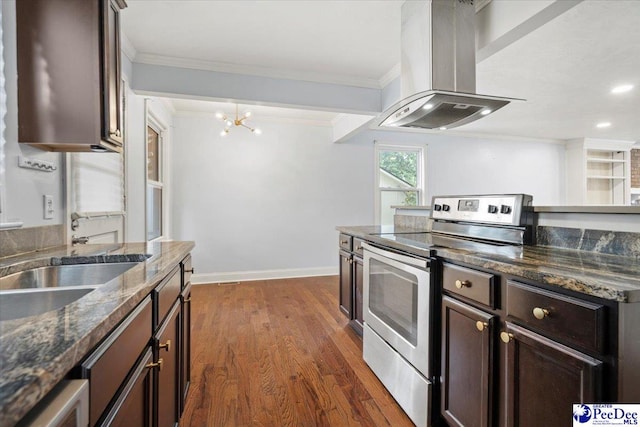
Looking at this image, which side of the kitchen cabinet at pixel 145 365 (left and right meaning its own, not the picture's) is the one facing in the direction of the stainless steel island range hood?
front

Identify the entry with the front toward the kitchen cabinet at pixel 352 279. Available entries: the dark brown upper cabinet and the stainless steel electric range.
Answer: the dark brown upper cabinet

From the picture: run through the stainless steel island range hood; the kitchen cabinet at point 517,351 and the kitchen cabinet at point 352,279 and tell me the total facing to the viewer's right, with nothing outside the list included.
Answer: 0

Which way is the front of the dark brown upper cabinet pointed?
to the viewer's right

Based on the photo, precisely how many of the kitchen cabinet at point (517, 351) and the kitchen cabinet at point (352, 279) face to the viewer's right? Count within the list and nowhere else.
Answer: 0

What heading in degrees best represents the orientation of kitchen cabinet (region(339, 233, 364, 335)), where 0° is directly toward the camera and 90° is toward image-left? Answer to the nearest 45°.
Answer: approximately 45°

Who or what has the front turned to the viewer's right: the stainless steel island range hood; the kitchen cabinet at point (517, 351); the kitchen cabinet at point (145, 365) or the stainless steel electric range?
the kitchen cabinet at point (145, 365)

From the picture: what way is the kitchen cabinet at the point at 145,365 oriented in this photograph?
to the viewer's right

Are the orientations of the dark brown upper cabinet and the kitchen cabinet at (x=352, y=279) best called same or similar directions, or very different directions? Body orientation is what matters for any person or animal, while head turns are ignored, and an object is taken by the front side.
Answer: very different directions

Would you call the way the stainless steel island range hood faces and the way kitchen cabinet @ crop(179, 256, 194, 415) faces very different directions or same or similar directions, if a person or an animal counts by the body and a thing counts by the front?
very different directions

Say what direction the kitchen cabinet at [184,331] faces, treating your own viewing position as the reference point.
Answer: facing to the right of the viewer

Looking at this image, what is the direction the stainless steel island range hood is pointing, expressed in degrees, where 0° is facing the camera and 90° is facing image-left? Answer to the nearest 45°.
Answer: approximately 45°
